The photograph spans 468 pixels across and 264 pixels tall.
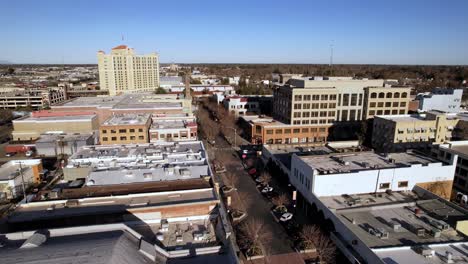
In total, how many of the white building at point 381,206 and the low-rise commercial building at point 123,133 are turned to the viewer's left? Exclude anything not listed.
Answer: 1

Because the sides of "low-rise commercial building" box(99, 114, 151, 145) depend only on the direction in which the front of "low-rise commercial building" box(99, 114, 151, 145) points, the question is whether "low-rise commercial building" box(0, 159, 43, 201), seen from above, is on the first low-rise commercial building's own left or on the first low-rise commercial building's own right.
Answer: on the first low-rise commercial building's own right

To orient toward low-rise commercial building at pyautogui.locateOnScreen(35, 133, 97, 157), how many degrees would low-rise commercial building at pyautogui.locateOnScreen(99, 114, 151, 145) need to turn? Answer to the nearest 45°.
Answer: approximately 45° to its right

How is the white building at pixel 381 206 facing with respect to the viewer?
to the viewer's left

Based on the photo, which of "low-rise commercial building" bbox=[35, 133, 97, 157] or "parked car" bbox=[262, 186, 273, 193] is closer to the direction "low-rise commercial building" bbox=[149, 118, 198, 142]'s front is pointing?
the parked car

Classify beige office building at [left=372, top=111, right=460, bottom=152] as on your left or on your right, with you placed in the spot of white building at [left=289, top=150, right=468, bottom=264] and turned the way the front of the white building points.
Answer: on your right
